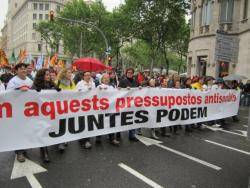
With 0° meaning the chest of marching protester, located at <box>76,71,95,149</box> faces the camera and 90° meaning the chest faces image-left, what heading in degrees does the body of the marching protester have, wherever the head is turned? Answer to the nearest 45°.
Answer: approximately 0°

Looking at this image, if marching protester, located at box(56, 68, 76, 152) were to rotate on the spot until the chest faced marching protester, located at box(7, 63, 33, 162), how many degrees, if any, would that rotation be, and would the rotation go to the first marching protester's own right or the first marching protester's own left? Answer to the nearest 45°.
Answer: approximately 90° to the first marching protester's own right

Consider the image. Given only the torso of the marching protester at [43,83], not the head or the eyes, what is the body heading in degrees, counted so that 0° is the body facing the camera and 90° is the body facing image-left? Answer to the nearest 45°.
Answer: approximately 315°

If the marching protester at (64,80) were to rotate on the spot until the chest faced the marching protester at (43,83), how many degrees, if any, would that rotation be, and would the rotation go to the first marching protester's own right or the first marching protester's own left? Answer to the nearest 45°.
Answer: approximately 90° to the first marching protester's own right

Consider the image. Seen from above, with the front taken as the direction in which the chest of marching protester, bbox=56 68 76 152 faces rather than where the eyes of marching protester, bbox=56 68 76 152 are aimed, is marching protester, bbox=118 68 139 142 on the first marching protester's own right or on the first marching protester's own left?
on the first marching protester's own left
